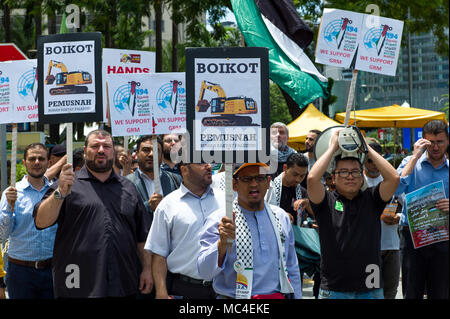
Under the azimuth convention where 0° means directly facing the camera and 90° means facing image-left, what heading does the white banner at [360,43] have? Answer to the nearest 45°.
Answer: approximately 0°

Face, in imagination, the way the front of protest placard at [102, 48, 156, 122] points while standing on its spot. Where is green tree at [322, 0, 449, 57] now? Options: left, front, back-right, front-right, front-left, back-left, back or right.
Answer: back-left

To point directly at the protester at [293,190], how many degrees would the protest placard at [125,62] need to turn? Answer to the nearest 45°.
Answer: approximately 45° to its left

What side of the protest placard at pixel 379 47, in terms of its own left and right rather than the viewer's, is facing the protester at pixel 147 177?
right

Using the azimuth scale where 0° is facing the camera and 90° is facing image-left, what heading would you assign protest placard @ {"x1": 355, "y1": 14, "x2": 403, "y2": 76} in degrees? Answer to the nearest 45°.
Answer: approximately 0°
